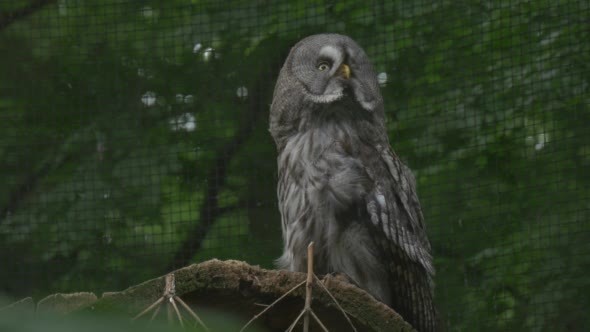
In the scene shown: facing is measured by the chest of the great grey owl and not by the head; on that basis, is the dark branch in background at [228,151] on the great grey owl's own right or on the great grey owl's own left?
on the great grey owl's own right

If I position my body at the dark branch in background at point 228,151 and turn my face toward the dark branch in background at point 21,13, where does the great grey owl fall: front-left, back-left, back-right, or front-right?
back-left

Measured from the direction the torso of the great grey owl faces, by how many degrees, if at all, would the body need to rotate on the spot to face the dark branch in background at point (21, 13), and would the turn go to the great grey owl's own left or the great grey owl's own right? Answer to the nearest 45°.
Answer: approximately 90° to the great grey owl's own right

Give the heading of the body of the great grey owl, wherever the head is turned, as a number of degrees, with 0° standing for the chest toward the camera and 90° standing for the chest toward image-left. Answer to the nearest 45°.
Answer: approximately 45°
